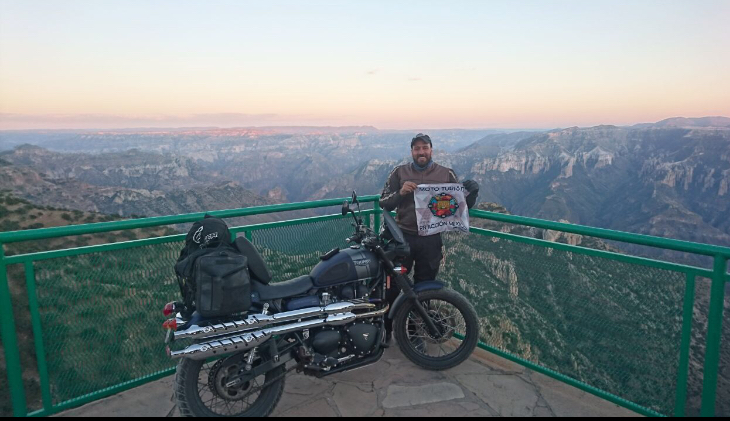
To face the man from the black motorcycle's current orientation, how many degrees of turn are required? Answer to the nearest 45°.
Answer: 0° — it already faces them

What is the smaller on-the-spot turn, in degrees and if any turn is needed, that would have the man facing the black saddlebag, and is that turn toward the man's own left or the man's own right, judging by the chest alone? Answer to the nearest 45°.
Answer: approximately 45° to the man's own right

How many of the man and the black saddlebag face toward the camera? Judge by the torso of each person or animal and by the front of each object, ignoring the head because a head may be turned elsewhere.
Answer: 2

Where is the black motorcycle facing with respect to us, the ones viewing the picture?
facing away from the viewer and to the right of the viewer

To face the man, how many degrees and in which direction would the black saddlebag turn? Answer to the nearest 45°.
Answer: approximately 135° to its left

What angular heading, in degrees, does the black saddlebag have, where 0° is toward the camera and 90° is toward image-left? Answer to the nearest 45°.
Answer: approximately 0°
